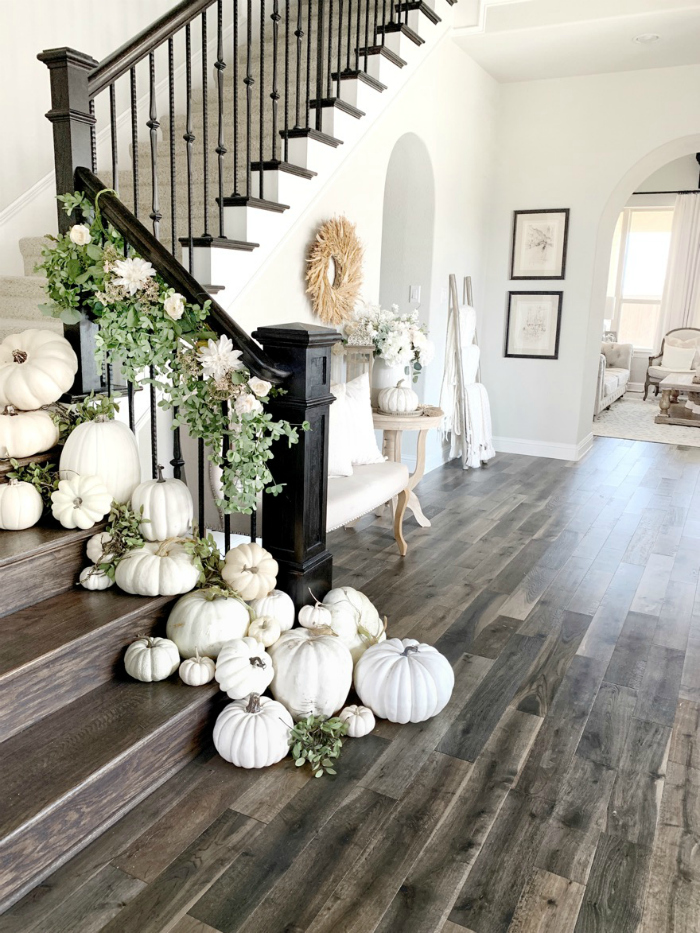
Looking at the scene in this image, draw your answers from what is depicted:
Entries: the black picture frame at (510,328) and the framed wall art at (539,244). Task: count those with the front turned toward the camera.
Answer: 2

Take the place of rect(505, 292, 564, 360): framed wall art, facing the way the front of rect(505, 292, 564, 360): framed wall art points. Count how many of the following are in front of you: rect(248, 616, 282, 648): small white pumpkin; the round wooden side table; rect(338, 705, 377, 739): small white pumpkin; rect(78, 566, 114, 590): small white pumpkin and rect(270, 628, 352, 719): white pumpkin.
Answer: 5

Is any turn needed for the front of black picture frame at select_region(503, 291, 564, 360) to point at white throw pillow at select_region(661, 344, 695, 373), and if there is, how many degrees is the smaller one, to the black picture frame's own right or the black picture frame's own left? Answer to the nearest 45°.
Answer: approximately 135° to the black picture frame's own left

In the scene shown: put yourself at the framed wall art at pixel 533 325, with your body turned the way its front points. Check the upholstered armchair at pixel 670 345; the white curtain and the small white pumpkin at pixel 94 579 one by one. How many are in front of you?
1

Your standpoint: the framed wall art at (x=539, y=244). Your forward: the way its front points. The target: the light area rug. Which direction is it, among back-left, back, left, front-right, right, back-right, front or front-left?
back-left

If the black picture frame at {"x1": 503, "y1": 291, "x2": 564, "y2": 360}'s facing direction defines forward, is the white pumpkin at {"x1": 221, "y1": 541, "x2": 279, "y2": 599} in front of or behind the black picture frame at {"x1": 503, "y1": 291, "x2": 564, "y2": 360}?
in front

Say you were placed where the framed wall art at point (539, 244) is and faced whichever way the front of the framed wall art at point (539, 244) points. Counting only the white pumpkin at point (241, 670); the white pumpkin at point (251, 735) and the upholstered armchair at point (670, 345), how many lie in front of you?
2

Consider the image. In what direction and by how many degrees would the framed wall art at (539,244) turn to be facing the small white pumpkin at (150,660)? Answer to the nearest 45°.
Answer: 0° — it already faces it

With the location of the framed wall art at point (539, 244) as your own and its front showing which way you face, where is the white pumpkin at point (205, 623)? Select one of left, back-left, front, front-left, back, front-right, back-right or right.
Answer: front

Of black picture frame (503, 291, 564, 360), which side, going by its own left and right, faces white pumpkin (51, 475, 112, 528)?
front

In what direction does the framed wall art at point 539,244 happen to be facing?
toward the camera

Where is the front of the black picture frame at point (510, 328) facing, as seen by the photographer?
facing the viewer

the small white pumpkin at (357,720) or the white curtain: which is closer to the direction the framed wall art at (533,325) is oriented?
the small white pumpkin

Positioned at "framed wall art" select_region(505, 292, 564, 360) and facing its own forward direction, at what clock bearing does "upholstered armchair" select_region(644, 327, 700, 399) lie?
The upholstered armchair is roughly at 7 o'clock from the framed wall art.

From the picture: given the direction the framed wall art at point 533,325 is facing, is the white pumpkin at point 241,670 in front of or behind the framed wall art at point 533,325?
in front

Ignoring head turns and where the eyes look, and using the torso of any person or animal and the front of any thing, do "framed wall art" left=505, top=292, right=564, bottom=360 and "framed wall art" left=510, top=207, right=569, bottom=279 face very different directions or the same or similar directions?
same or similar directions

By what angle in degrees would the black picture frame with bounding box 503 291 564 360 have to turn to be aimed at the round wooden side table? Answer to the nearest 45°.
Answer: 0° — it already faces it
